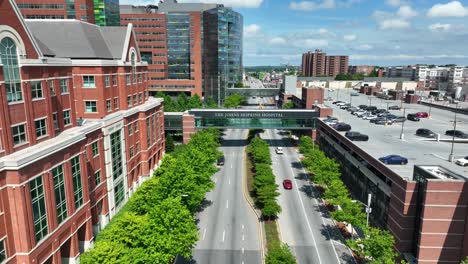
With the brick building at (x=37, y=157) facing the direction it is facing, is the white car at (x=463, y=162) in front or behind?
in front

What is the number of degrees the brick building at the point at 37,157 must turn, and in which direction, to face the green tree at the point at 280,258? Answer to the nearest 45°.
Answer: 0° — it already faces it

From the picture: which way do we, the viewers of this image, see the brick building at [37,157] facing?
facing the viewer and to the right of the viewer

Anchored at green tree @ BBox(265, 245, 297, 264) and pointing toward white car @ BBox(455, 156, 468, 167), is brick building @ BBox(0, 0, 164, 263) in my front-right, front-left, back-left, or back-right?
back-left

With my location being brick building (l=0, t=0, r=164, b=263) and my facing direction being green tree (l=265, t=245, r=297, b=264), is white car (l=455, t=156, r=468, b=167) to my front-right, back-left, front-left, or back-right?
front-left
